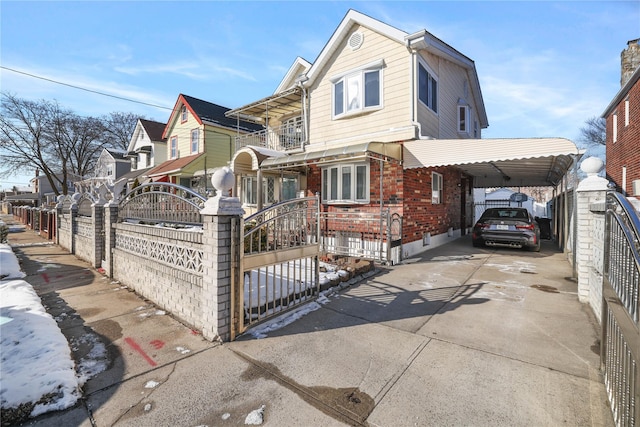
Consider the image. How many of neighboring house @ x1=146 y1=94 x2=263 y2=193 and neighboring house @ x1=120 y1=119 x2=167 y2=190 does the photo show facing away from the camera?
0

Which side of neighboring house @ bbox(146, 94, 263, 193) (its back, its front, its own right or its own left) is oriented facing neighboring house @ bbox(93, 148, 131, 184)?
right

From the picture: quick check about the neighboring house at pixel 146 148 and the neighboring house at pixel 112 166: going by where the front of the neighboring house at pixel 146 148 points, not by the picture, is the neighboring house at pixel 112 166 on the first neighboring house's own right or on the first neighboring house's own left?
on the first neighboring house's own right

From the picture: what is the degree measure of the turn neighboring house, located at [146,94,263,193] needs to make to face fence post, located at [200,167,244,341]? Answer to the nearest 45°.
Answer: approximately 45° to its left

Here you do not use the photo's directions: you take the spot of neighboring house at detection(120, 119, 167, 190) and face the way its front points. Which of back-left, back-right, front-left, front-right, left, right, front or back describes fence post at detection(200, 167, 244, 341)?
front-left

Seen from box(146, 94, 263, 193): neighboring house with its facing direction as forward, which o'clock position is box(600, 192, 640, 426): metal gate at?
The metal gate is roughly at 10 o'clock from the neighboring house.

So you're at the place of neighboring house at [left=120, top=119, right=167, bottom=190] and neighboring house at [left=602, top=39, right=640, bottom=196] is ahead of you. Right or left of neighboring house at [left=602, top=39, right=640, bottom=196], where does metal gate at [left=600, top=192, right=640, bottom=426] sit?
right

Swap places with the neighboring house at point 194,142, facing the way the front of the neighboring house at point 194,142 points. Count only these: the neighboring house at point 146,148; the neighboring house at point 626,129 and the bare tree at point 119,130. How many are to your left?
1

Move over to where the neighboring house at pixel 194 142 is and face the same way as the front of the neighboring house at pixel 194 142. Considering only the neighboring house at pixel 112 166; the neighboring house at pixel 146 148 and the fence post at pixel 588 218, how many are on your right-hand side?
2

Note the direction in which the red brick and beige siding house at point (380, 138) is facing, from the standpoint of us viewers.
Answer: facing the viewer and to the left of the viewer

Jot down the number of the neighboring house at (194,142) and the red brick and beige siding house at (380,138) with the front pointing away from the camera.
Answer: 0

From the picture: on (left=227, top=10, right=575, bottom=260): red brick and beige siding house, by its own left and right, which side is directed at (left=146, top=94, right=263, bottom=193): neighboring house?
right

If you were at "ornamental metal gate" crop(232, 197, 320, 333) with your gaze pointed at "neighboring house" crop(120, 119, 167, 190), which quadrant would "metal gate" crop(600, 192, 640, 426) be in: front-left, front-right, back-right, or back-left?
back-right
